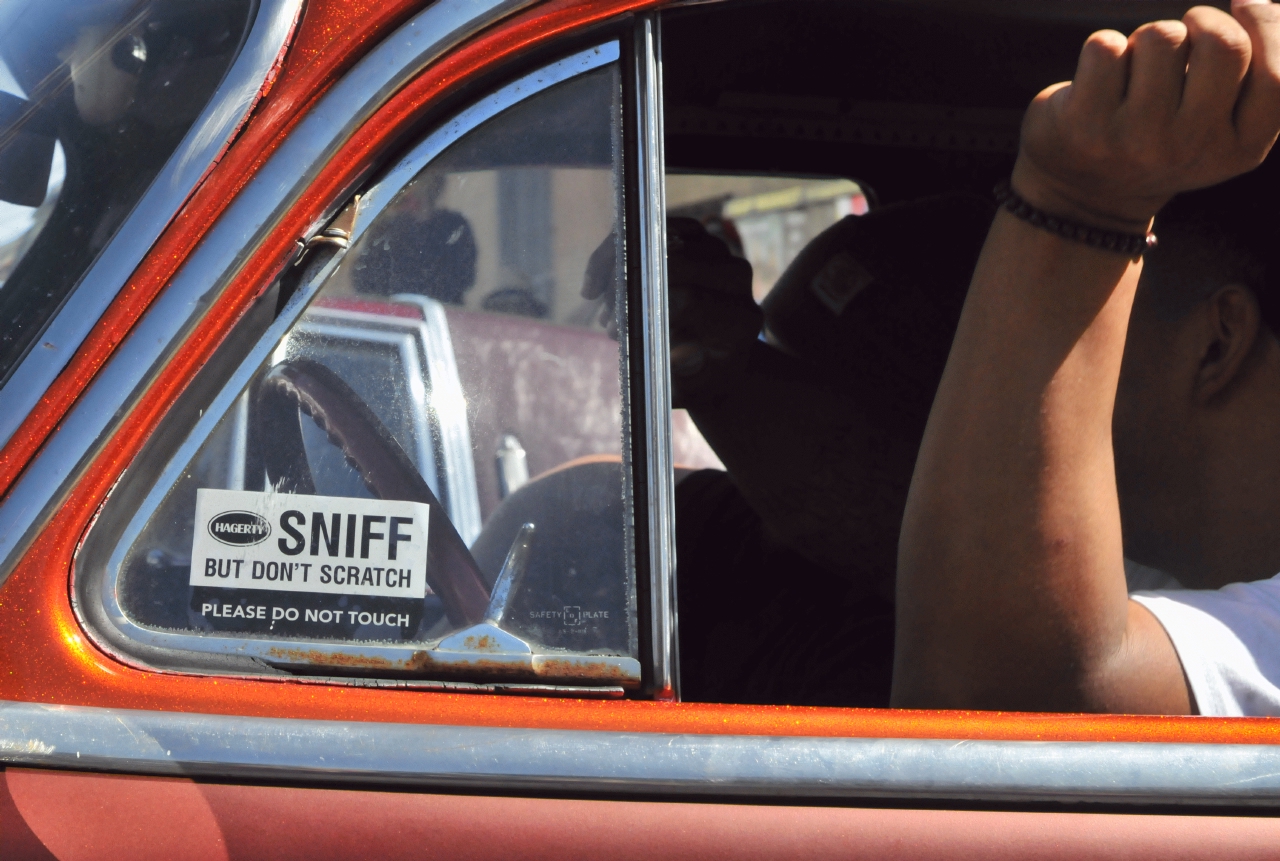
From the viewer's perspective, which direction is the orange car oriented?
to the viewer's left

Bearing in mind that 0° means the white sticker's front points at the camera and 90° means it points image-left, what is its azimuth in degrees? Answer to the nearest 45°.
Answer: approximately 0°
